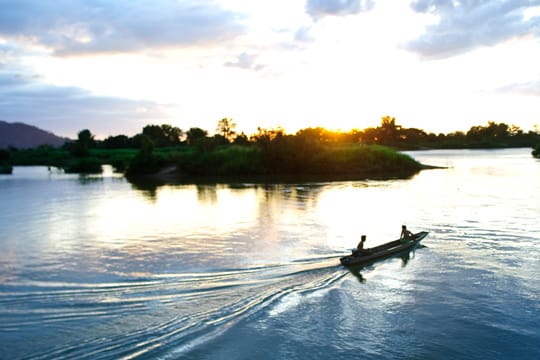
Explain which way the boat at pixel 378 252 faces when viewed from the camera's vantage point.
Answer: facing away from the viewer and to the right of the viewer
